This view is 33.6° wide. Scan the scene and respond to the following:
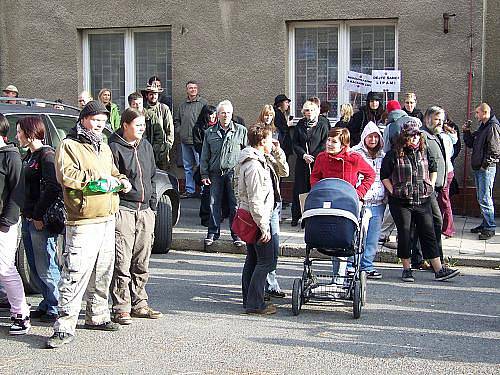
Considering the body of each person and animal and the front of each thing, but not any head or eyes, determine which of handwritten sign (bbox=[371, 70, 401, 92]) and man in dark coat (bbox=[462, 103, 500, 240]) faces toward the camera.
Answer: the handwritten sign

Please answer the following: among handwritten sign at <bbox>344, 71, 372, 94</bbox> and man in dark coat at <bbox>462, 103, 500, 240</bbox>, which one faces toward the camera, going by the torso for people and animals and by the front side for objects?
the handwritten sign

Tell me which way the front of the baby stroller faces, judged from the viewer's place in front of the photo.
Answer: facing the viewer

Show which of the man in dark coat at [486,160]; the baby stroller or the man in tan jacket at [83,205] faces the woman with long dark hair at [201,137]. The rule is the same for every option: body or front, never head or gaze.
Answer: the man in dark coat

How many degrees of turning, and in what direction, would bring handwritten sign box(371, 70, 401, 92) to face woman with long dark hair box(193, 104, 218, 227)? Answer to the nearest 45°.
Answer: approximately 90° to its right

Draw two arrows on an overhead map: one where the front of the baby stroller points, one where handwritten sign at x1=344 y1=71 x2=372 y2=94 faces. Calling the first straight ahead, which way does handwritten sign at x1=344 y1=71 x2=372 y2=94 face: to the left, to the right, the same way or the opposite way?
the same way

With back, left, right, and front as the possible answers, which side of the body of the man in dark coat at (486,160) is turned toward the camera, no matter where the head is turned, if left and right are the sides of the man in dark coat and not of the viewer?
left

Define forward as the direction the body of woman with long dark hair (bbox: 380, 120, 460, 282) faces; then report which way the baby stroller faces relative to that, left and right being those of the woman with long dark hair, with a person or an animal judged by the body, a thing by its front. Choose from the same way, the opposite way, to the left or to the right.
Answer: the same way

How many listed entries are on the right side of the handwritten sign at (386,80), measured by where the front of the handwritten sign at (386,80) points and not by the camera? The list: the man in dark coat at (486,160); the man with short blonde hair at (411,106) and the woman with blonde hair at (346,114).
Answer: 1

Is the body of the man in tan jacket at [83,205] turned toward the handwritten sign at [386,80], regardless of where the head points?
no

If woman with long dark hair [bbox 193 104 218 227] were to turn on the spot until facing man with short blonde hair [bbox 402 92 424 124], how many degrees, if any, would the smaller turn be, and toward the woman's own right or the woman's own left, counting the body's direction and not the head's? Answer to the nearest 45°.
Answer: approximately 45° to the woman's own left

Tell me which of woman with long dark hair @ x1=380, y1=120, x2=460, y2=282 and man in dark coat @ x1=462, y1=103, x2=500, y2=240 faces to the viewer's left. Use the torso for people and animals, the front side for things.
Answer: the man in dark coat

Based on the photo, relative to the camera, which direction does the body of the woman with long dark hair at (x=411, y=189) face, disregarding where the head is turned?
toward the camera

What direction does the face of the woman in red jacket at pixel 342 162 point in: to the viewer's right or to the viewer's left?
to the viewer's left
